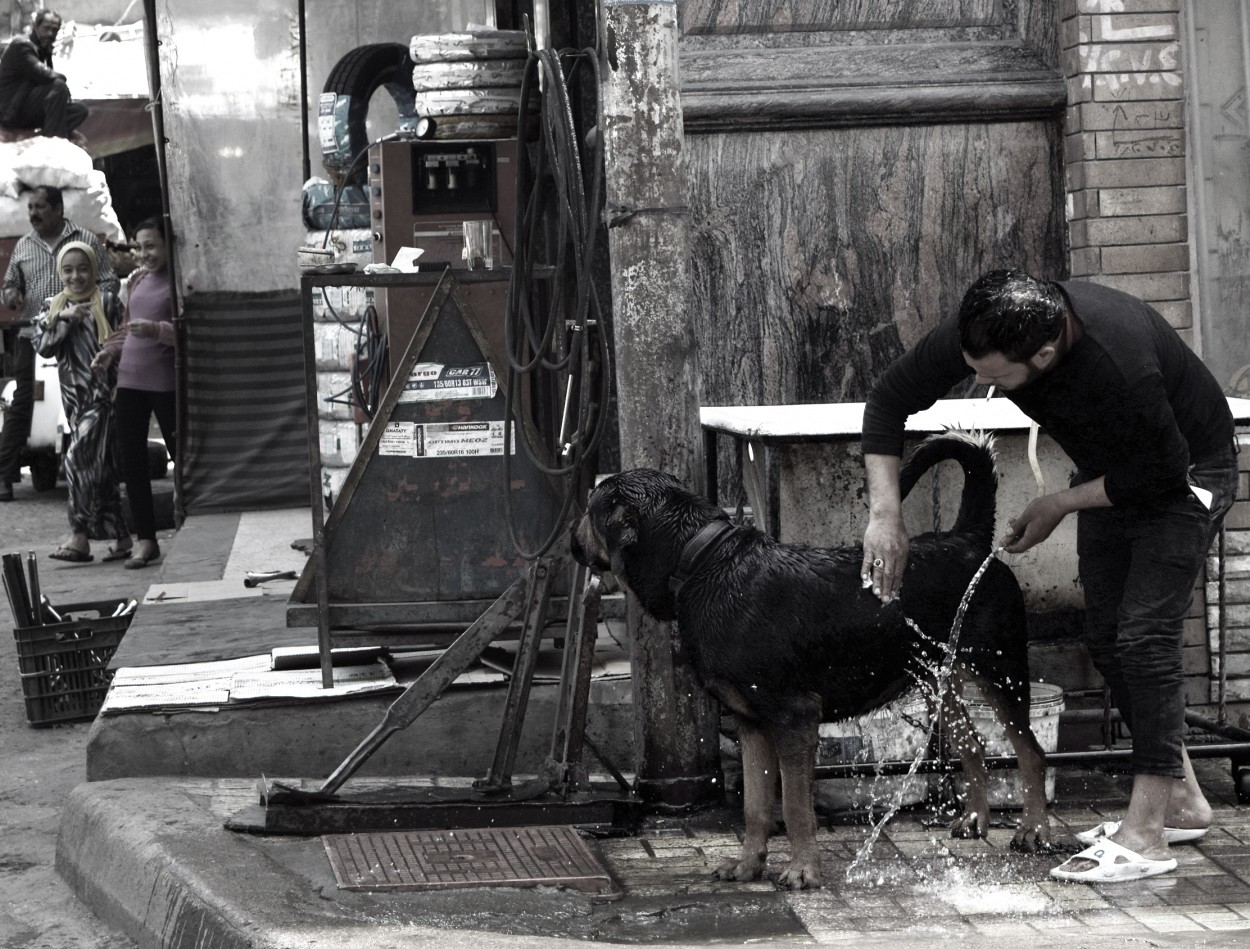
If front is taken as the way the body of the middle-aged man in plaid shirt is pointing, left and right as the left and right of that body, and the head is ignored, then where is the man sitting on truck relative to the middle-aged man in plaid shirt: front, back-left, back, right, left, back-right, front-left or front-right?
back

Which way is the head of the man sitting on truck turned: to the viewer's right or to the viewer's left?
to the viewer's right

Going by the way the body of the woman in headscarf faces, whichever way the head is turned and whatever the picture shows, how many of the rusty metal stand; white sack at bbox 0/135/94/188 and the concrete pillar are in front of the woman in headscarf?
2

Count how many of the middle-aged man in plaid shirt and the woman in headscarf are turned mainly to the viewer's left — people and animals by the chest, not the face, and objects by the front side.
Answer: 0

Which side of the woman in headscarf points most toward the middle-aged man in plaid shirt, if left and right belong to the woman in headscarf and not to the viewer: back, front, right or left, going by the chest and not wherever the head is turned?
back

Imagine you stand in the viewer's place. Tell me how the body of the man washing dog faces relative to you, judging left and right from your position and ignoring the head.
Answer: facing to the left of the viewer

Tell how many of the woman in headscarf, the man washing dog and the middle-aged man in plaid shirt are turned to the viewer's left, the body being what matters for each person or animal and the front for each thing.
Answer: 1

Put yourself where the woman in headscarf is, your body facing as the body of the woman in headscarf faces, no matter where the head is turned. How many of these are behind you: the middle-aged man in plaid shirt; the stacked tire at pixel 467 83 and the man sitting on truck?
2

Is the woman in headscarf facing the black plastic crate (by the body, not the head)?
yes

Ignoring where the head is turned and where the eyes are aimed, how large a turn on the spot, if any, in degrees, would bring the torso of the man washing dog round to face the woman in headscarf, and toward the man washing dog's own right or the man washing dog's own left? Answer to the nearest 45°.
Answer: approximately 45° to the man washing dog's own right

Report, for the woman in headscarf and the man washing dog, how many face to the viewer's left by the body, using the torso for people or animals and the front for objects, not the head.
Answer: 1

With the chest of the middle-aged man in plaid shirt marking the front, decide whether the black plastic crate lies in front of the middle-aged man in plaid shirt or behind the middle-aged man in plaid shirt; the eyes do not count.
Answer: in front
